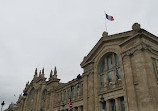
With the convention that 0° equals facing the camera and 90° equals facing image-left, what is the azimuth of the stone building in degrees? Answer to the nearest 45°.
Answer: approximately 45°
